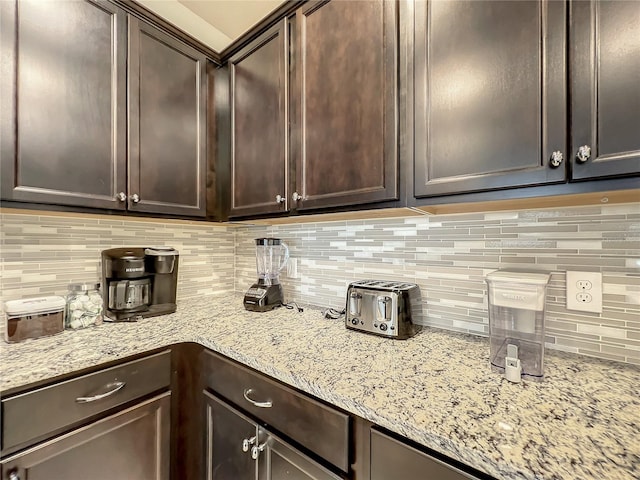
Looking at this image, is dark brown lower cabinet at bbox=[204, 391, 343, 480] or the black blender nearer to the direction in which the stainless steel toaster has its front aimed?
the dark brown lower cabinet

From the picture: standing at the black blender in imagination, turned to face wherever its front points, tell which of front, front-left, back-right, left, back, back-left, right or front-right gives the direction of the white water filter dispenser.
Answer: left

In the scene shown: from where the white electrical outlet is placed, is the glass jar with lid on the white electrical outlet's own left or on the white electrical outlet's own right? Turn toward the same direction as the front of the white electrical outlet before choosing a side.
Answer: on the white electrical outlet's own right

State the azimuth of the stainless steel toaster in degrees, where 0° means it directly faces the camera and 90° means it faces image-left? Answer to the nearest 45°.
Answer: approximately 45°

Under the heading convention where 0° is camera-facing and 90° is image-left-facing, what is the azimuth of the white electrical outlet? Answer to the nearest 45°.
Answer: approximately 0°

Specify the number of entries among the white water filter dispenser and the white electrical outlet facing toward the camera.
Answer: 2

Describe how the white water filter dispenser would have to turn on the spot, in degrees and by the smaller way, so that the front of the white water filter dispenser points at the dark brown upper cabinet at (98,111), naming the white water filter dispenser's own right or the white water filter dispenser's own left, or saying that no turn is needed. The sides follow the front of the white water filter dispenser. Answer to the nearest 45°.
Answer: approximately 90° to the white water filter dispenser's own right
